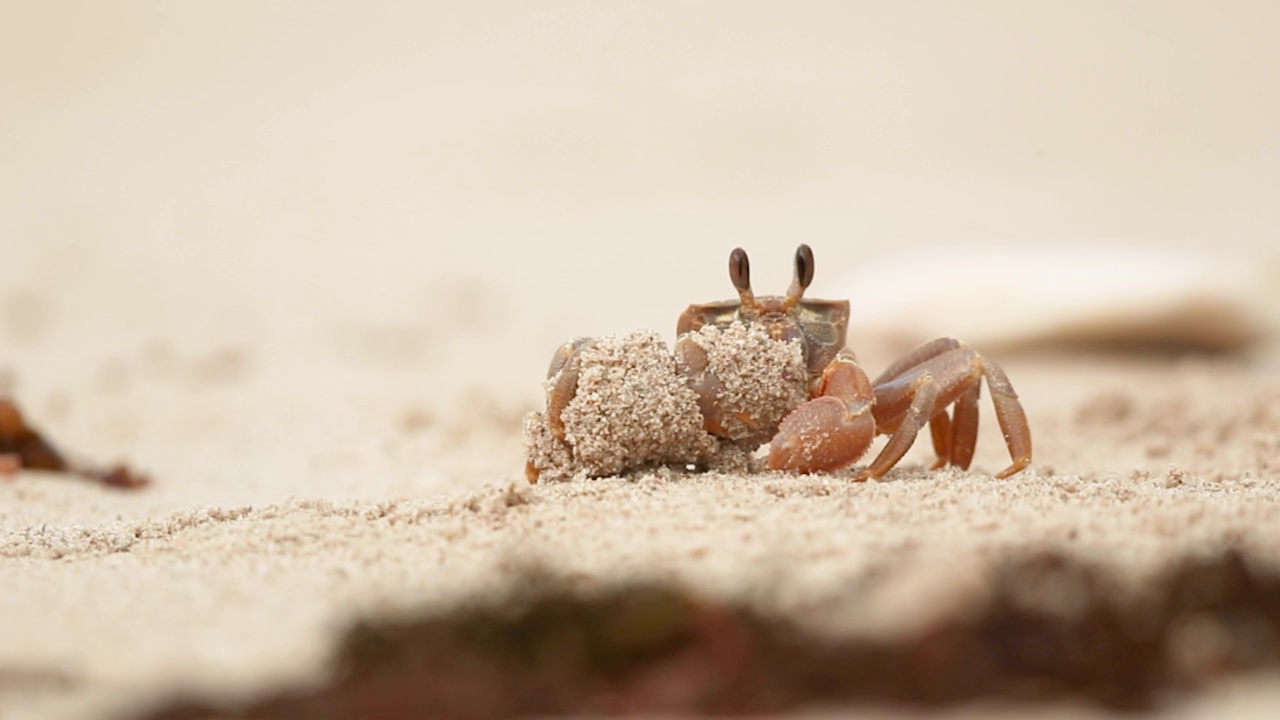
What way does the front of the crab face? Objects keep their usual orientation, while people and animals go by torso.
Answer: toward the camera

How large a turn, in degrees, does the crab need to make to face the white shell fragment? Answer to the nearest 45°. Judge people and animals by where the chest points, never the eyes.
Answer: approximately 180°
